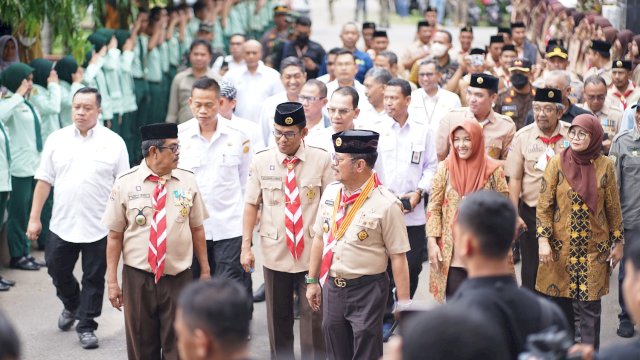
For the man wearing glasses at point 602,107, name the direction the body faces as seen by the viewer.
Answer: toward the camera

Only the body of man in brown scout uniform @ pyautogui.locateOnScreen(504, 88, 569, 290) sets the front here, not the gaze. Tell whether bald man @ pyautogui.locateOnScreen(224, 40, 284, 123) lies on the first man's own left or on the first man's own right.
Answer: on the first man's own right

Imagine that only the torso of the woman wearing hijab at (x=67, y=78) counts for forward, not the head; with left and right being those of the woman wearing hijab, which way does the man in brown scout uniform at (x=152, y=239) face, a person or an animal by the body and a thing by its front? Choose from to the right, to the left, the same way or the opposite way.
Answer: to the right

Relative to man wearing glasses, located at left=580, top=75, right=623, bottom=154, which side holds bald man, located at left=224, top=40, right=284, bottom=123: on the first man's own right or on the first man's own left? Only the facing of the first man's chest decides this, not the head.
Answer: on the first man's own right

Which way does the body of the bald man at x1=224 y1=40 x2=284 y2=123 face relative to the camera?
toward the camera

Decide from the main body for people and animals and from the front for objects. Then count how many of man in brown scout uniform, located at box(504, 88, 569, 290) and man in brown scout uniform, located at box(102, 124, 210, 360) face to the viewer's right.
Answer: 0

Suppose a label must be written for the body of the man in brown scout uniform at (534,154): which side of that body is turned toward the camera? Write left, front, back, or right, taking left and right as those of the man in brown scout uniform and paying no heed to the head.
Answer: front

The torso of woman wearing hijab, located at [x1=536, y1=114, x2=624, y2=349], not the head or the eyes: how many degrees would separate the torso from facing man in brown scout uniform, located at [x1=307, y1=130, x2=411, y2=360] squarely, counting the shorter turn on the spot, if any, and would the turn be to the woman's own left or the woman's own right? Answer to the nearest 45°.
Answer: approximately 45° to the woman's own right

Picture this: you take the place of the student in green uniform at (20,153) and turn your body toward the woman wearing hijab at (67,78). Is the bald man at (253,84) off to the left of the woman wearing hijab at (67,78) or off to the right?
right

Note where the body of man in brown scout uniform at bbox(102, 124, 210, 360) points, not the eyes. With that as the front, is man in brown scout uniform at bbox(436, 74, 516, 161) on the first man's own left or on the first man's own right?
on the first man's own left

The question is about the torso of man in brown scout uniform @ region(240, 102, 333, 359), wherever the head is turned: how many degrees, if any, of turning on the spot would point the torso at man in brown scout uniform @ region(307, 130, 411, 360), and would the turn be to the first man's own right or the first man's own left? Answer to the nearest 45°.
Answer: approximately 45° to the first man's own left

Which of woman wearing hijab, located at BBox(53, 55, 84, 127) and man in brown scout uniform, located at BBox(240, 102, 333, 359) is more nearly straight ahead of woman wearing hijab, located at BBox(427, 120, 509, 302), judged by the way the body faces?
the man in brown scout uniform

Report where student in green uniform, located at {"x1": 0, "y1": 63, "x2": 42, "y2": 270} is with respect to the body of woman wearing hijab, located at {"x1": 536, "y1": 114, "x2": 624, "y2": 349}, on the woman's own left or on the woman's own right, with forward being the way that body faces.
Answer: on the woman's own right

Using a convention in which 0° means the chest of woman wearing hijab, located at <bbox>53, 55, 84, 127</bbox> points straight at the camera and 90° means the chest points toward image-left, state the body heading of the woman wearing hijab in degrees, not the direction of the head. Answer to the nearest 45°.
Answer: approximately 270°

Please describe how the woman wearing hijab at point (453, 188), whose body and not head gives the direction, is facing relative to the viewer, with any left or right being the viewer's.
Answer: facing the viewer and to the left of the viewer

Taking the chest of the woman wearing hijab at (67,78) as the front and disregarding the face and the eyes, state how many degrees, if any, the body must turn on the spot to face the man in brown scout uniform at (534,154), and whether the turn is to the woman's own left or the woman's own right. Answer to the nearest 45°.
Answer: approximately 45° to the woman's own right
